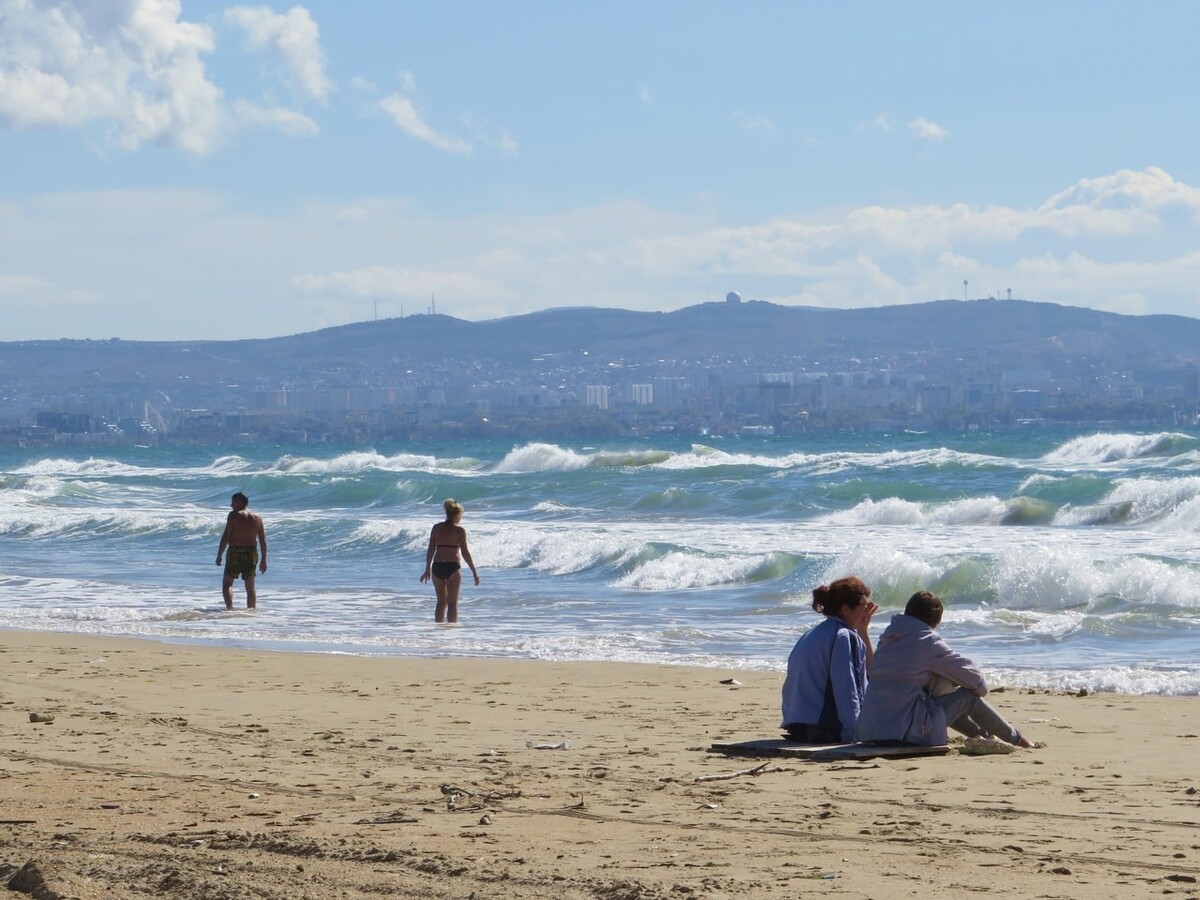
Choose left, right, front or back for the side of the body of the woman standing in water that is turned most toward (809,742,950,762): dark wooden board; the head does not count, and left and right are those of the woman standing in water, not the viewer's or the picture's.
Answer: back

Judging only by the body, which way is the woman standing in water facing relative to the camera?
away from the camera

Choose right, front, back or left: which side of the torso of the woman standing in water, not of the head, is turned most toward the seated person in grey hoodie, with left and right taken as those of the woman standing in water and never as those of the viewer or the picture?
back

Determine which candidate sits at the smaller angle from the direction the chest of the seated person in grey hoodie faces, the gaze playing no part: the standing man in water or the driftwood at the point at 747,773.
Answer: the standing man in water

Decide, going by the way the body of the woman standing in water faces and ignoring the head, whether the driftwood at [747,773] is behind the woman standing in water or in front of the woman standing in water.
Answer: behind

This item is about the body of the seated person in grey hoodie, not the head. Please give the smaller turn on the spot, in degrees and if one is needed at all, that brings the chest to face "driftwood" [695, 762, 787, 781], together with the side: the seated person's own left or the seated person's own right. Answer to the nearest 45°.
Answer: approximately 180°

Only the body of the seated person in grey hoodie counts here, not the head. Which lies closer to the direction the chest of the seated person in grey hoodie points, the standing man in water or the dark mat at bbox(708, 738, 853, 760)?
the standing man in water

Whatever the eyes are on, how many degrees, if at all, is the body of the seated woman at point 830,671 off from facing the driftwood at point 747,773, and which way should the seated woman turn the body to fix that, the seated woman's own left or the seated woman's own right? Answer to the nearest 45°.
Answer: approximately 135° to the seated woman's own right

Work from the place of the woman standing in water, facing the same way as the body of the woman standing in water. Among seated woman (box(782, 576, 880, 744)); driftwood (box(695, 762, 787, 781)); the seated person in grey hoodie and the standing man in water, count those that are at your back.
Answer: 3

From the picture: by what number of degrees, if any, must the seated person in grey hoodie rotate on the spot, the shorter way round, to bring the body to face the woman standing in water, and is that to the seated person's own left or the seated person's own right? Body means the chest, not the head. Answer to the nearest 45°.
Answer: approximately 90° to the seated person's own left

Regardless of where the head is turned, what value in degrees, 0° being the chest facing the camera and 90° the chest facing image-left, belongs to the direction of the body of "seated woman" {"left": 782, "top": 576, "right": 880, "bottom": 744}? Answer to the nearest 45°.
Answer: approximately 225°
